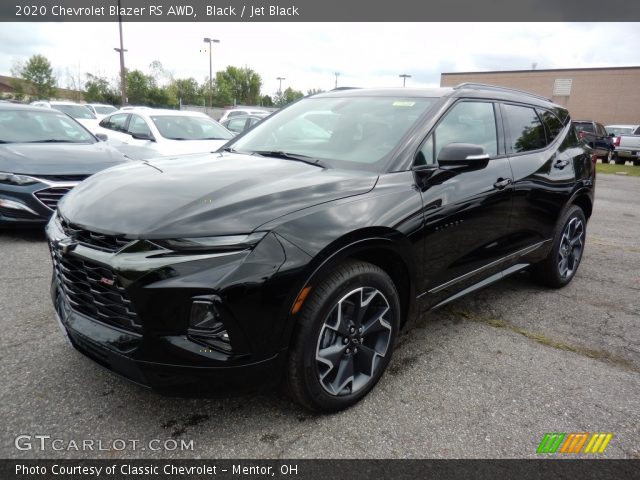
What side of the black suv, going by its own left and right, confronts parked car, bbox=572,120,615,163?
back

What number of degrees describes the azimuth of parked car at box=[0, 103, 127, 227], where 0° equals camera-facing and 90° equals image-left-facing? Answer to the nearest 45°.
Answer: approximately 315°

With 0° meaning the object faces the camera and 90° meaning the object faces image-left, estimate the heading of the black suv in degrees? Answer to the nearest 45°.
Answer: approximately 45°

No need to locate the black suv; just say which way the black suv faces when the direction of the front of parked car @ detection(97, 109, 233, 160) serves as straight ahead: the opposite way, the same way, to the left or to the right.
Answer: to the right

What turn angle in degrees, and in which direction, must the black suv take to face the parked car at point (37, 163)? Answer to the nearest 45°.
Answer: approximately 90° to its right

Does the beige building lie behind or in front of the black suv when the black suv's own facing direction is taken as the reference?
behind
